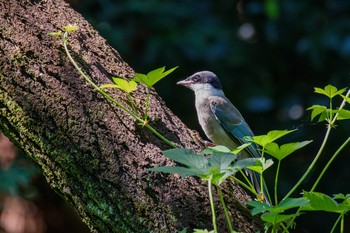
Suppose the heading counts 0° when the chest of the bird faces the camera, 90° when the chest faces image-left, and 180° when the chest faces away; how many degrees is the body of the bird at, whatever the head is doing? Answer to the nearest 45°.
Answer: approximately 90°
